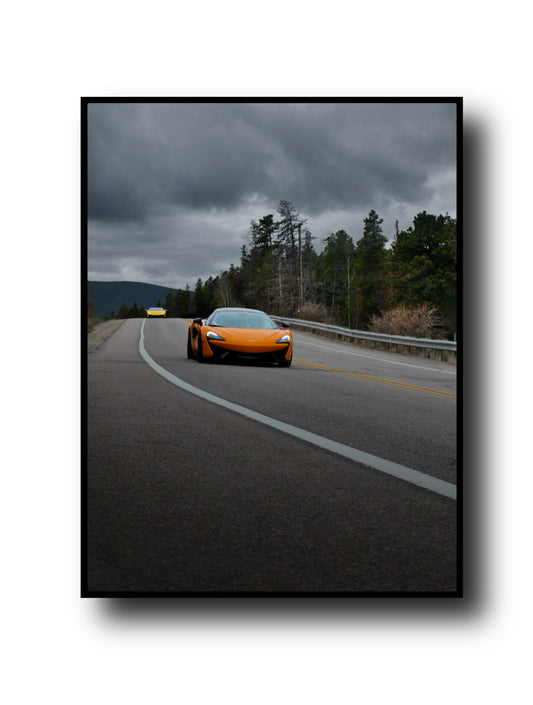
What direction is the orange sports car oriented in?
toward the camera
